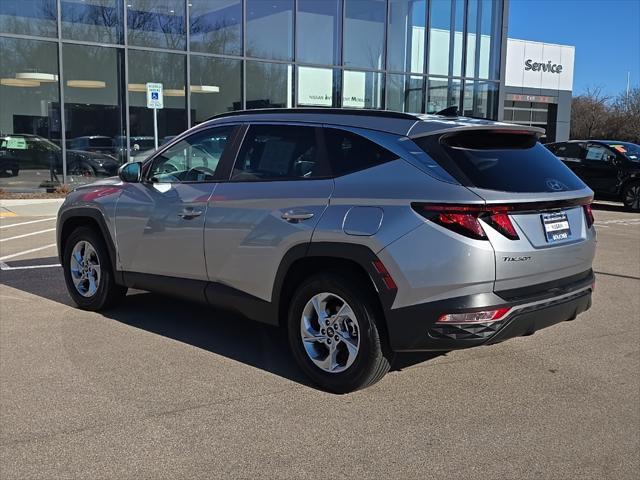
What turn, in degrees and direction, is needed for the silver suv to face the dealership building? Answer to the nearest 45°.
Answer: approximately 45° to its right

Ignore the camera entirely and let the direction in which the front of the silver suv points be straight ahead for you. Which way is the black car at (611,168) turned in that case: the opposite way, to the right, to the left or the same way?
the opposite way

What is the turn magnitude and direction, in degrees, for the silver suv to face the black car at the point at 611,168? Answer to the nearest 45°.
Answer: approximately 90° to its right

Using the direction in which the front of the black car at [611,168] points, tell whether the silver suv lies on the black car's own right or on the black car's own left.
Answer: on the black car's own right

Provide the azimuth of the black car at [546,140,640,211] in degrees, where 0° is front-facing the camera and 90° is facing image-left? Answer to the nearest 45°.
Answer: approximately 315°

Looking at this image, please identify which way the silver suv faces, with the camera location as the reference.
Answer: facing away from the viewer and to the left of the viewer

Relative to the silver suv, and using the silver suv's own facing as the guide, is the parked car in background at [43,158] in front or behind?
in front

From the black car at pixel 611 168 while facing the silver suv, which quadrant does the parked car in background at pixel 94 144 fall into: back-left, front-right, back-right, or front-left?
front-right
